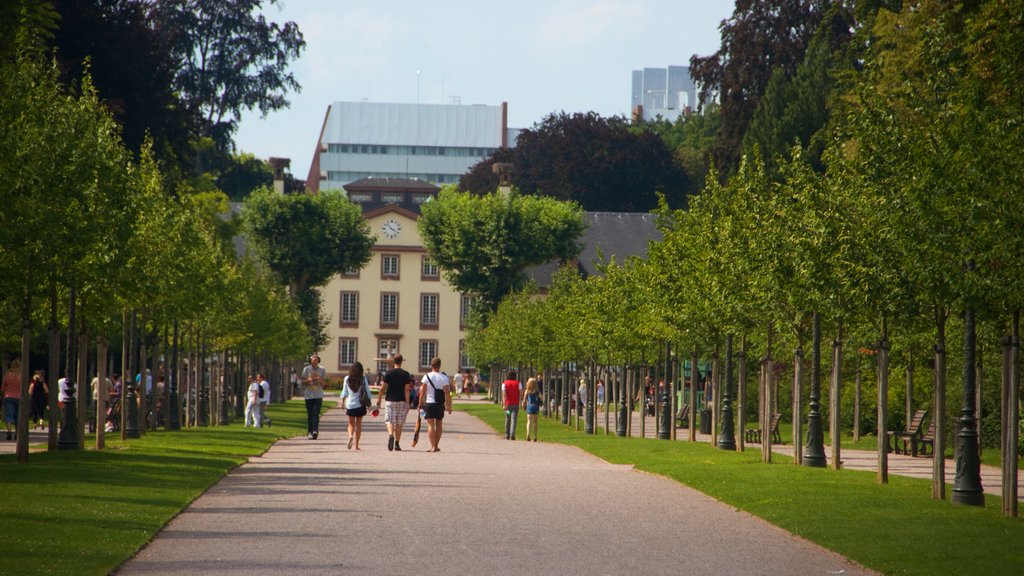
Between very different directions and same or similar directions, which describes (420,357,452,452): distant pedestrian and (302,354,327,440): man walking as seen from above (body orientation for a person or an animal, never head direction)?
very different directions

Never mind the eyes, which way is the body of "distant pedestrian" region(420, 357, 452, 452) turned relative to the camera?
away from the camera

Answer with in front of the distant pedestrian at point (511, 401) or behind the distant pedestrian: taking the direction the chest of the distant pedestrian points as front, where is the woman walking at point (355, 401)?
behind

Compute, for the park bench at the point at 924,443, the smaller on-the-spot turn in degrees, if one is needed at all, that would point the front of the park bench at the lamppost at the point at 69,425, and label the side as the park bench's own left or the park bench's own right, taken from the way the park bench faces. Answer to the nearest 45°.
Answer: approximately 45° to the park bench's own left

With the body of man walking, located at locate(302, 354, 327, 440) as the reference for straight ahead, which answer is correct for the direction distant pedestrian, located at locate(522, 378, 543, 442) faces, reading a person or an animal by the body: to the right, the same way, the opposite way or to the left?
the opposite way

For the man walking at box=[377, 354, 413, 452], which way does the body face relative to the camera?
away from the camera

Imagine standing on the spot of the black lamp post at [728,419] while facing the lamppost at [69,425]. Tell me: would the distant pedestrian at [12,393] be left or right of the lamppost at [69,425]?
right

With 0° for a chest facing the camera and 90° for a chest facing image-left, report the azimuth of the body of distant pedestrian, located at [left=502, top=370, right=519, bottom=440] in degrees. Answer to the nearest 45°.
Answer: approximately 180°

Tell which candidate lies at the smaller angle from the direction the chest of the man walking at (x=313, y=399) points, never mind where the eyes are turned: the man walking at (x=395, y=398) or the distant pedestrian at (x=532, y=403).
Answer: the man walking

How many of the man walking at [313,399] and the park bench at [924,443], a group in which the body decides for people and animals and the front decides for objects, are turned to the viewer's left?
1

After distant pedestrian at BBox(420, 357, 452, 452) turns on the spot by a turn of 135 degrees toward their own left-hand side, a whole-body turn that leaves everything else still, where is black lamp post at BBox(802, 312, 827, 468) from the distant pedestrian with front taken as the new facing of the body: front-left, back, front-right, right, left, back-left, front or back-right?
left

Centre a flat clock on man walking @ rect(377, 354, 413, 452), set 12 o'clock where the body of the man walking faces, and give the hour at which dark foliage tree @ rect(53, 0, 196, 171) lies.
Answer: The dark foliage tree is roughly at 11 o'clock from the man walking.

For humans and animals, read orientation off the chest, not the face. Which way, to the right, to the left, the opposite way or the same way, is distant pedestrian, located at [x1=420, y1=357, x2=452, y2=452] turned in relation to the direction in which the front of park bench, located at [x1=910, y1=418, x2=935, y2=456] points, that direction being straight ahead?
to the right
